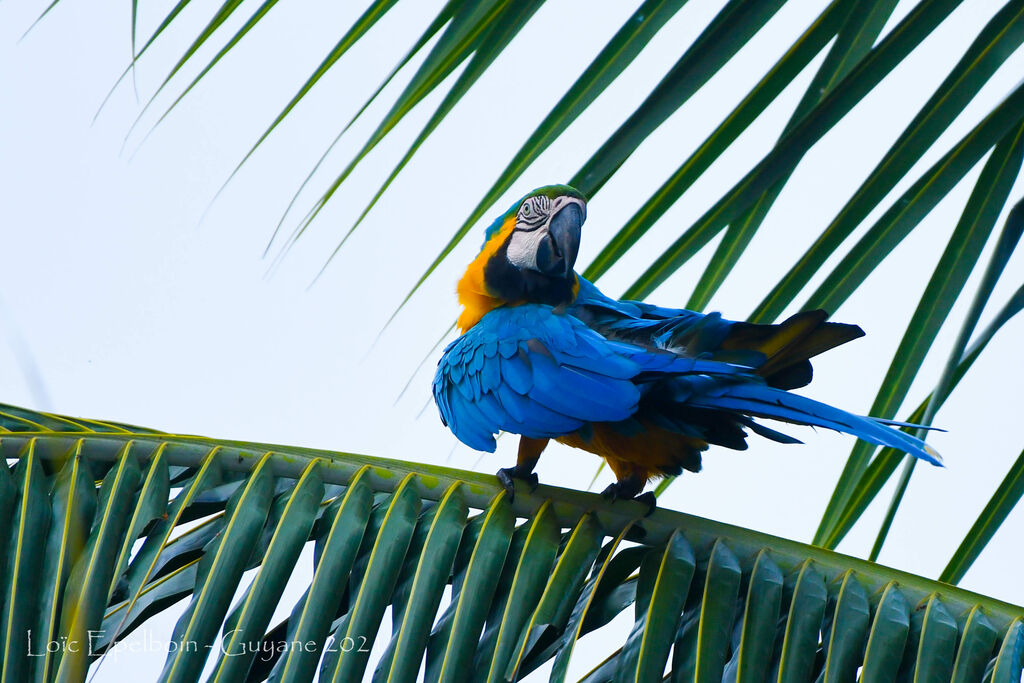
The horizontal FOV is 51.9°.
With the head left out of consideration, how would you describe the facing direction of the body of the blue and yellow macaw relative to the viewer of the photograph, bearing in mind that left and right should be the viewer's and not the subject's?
facing to the left of the viewer
